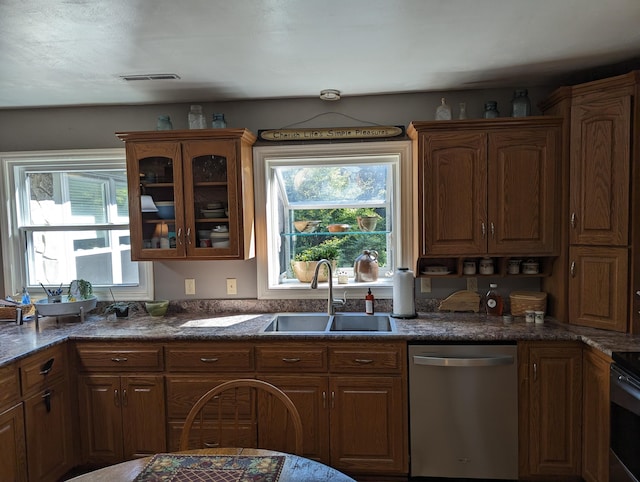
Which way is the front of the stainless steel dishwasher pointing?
toward the camera

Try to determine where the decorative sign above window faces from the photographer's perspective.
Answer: facing the viewer

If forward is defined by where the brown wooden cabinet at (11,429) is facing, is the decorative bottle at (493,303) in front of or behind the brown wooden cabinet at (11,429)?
in front

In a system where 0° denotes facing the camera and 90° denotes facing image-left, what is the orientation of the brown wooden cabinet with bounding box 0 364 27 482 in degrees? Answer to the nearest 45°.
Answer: approximately 315°

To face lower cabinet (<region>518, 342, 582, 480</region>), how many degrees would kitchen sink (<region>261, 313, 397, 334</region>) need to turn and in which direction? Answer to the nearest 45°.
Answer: approximately 45° to its left

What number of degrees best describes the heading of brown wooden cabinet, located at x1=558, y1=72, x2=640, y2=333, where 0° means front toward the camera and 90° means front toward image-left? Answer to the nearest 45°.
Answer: approximately 45°

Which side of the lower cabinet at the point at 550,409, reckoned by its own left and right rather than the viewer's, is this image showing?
front

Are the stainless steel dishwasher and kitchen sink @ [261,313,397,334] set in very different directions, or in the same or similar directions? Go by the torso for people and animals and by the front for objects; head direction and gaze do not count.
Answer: same or similar directions

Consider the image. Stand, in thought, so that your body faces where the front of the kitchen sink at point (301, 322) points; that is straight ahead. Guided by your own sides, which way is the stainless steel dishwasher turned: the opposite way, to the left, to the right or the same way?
the same way

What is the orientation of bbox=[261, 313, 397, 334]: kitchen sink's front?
toward the camera

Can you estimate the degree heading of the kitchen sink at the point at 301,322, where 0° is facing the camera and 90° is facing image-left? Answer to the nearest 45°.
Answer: approximately 0°

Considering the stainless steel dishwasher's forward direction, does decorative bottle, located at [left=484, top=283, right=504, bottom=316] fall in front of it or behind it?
behind

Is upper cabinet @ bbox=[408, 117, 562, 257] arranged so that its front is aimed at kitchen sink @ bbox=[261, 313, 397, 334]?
no

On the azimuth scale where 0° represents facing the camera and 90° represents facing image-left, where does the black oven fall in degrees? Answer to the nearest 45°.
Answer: approximately 45°

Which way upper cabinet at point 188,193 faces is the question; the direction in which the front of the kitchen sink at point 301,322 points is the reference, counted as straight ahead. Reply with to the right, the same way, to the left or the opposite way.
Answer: the same way
